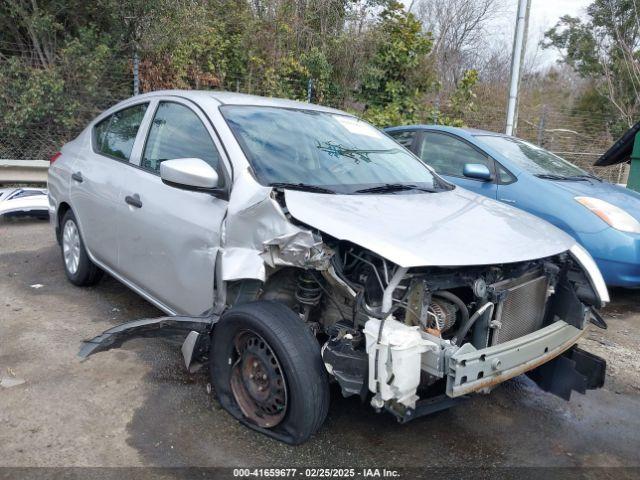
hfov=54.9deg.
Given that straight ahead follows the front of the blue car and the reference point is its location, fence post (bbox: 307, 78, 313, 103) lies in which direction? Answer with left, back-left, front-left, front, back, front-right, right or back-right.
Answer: back

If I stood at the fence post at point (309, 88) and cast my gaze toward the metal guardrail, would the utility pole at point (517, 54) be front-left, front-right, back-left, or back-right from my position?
back-left

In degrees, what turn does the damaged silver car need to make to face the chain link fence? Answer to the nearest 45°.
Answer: approximately 180°

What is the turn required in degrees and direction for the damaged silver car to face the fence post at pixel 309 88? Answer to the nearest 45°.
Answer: approximately 135° to its left

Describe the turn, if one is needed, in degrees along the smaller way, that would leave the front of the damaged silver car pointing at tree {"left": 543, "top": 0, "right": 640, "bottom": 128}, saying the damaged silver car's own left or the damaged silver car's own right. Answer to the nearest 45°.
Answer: approximately 90° to the damaged silver car's own left

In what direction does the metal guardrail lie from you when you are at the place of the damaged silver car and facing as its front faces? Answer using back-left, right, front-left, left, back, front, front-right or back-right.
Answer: back

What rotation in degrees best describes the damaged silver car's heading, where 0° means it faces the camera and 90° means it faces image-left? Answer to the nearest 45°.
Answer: approximately 315°

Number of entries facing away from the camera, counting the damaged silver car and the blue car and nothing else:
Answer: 0

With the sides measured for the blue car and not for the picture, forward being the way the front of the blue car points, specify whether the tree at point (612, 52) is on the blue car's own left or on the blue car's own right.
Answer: on the blue car's own left

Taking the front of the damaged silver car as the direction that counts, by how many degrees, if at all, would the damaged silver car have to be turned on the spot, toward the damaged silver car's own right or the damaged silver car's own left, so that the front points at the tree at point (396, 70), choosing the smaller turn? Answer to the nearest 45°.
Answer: approximately 135° to the damaged silver car's own left

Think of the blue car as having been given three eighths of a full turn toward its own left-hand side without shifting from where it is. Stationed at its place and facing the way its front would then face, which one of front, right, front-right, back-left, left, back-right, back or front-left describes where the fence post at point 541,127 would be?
front

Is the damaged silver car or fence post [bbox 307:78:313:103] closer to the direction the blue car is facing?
the damaged silver car
